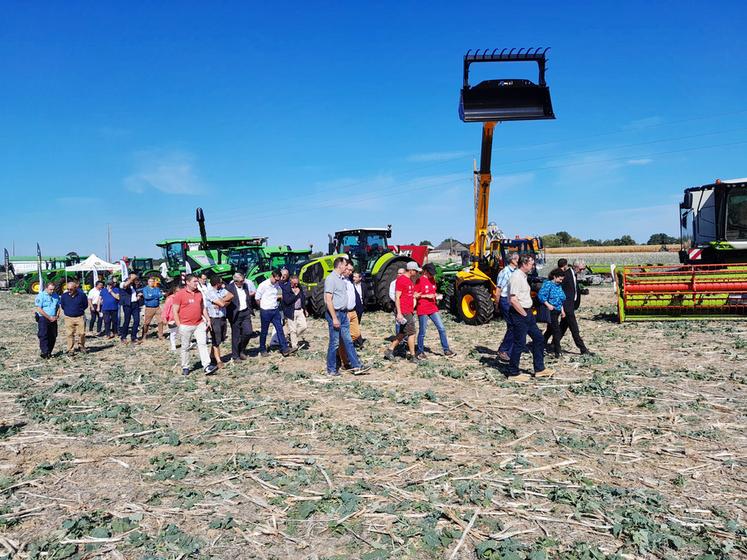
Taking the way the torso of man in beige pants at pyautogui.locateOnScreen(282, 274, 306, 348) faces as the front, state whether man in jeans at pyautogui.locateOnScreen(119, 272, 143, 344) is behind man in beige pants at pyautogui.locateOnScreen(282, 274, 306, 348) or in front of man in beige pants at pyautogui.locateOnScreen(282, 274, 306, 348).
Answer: behind

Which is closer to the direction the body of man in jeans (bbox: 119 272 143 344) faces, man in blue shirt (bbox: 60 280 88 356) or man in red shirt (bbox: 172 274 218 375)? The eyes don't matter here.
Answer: the man in red shirt

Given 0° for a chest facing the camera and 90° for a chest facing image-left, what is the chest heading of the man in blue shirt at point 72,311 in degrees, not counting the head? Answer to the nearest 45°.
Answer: approximately 0°

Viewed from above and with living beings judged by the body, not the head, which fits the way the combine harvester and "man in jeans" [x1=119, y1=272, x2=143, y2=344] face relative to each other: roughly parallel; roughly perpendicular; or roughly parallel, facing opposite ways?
roughly parallel
